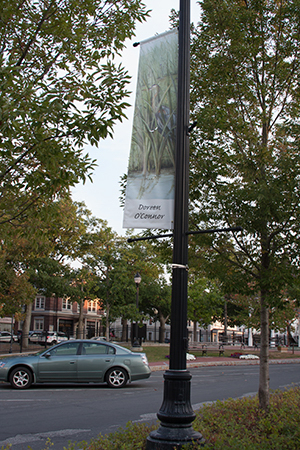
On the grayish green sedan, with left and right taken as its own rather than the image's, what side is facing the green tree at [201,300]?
right

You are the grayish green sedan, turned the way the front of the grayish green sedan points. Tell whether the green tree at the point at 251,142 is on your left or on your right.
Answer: on your left

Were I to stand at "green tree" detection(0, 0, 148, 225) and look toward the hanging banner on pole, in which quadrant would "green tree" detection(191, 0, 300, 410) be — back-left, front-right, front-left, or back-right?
front-left

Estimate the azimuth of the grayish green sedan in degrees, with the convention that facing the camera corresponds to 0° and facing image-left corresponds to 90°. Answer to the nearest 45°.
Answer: approximately 90°

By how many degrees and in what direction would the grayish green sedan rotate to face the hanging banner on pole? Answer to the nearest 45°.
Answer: approximately 90° to its left

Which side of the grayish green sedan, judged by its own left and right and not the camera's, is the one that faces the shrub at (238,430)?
left

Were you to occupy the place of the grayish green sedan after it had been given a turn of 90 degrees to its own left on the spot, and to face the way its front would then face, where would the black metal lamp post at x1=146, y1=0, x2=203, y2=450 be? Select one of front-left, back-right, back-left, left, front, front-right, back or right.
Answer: front
